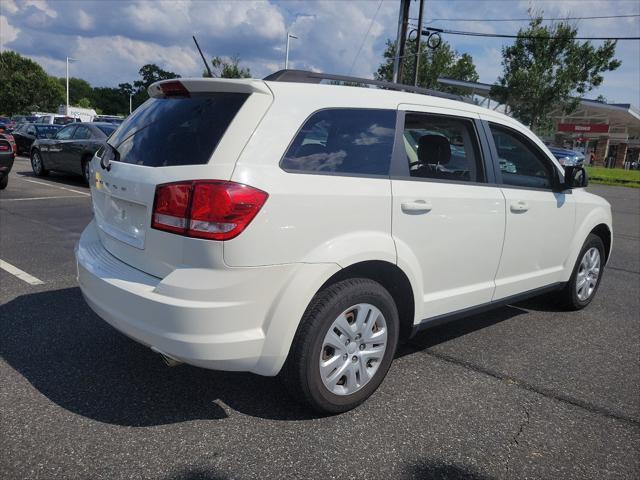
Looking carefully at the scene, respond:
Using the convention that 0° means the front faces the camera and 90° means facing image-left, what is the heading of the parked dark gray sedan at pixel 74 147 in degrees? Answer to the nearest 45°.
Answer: approximately 135°

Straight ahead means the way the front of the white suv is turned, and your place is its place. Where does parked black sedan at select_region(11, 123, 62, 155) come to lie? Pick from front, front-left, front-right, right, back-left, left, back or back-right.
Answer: left

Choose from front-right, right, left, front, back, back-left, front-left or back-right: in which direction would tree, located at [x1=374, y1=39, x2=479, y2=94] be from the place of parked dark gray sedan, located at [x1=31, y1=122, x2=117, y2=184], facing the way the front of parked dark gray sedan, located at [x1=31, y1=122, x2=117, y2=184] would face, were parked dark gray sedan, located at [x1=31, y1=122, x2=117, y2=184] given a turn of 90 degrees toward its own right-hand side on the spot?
front

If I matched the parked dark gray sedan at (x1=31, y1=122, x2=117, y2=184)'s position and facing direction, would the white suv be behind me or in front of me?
behind

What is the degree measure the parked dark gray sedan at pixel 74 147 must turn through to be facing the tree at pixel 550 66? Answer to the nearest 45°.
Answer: approximately 135° to its right

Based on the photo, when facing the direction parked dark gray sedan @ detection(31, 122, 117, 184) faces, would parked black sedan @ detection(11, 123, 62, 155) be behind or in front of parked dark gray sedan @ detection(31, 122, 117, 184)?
in front

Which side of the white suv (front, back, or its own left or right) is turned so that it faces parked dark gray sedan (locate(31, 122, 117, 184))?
left

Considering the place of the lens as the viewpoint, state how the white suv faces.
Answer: facing away from the viewer and to the right of the viewer

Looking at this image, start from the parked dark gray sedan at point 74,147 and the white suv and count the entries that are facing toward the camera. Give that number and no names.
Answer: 0
